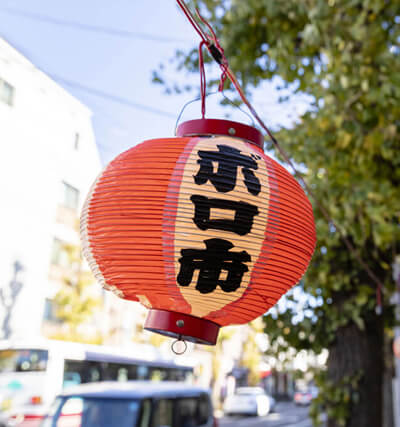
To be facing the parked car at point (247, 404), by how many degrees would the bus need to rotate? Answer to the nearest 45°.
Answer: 0° — it already faces it

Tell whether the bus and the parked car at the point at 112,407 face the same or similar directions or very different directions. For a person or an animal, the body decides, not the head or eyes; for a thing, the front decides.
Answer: very different directions

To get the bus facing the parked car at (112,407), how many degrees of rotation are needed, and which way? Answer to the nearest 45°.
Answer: approximately 135° to its right

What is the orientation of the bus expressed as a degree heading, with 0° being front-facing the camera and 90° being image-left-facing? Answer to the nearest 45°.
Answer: approximately 225°
